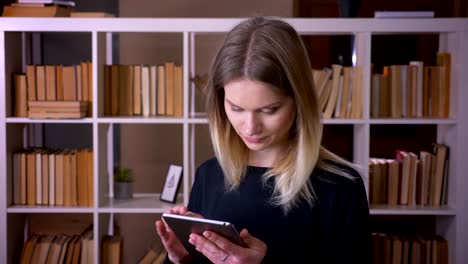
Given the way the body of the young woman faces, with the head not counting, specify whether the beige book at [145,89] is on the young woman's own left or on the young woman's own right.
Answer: on the young woman's own right

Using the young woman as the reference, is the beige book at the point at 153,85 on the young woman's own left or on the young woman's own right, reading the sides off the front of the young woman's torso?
on the young woman's own right

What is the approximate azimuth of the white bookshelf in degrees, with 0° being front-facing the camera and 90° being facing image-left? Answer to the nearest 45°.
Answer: approximately 0°

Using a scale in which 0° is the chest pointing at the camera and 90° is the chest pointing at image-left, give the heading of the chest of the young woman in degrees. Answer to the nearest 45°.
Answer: approximately 45°

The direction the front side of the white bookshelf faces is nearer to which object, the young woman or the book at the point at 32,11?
the young woman
